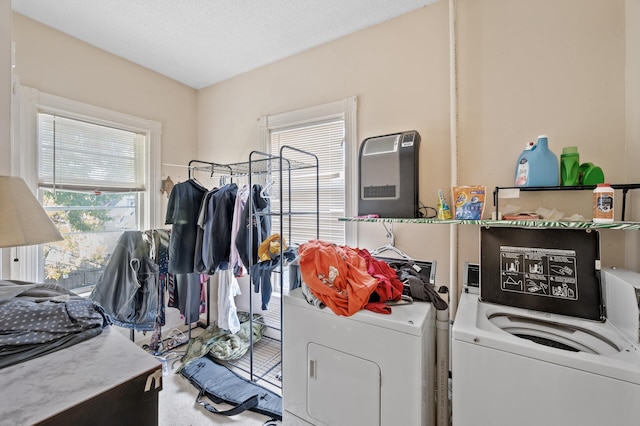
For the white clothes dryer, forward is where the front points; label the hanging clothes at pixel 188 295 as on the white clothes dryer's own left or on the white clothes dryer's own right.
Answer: on the white clothes dryer's own right

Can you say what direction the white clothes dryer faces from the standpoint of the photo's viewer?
facing the viewer and to the left of the viewer

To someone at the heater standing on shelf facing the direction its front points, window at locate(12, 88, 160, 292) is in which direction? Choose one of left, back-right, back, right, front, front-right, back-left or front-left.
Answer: front-right

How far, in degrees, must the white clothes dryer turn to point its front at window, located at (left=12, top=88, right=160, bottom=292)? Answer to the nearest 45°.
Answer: approximately 45° to its right

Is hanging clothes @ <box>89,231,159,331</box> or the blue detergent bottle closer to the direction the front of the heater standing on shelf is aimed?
the hanging clothes

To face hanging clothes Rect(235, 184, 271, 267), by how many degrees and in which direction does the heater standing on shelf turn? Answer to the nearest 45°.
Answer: approximately 45° to its right
